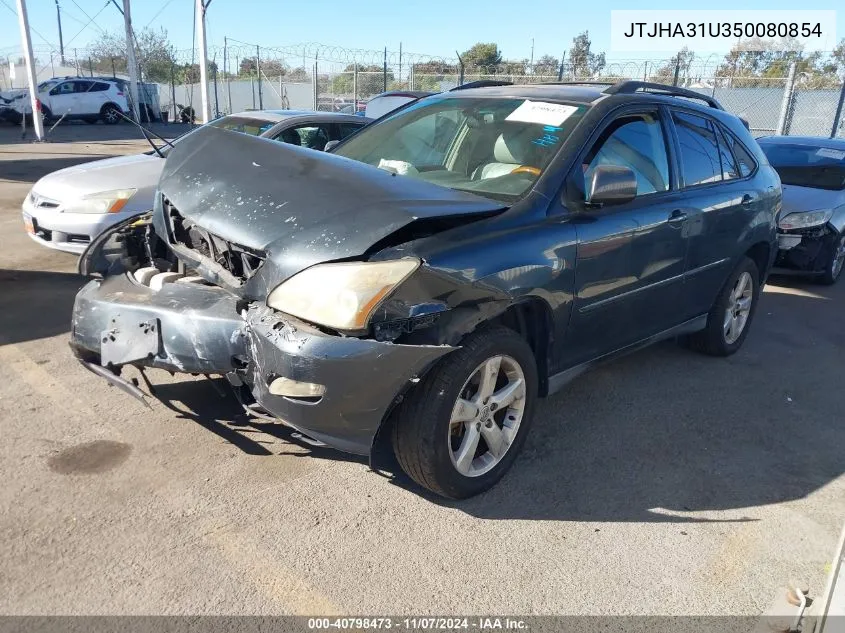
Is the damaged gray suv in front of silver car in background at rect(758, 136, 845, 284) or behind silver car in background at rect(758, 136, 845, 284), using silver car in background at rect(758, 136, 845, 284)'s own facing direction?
in front

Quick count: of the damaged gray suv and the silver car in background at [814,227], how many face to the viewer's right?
0

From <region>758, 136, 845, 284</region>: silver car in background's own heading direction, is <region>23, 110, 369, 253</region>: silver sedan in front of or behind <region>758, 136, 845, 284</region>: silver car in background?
in front

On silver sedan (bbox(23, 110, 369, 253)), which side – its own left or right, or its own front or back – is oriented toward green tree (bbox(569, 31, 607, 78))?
back

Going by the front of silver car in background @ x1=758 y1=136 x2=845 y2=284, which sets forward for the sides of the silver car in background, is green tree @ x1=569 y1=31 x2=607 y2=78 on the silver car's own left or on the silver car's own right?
on the silver car's own right

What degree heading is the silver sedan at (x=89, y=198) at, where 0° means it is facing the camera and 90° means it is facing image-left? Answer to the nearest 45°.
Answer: approximately 45°

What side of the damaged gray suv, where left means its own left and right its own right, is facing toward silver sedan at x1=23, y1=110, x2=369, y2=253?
right

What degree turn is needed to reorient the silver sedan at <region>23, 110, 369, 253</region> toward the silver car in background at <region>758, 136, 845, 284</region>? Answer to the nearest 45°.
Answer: approximately 135° to its left

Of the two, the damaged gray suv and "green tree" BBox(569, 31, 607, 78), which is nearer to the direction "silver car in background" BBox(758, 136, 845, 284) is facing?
the damaged gray suv

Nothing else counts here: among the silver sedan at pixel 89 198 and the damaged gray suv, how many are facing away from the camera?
0

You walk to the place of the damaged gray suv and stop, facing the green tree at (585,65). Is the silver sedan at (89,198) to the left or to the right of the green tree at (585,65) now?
left

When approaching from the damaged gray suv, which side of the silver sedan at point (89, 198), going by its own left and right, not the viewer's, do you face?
left

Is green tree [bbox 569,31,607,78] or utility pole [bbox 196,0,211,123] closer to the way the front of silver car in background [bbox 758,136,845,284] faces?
the utility pole
